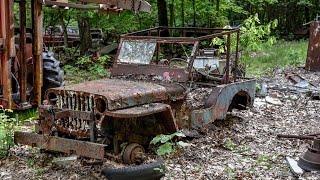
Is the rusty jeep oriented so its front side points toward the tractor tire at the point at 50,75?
no

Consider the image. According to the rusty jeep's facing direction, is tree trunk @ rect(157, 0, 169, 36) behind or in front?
behind

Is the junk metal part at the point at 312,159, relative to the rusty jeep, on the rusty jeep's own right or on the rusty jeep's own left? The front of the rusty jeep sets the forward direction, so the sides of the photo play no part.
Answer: on the rusty jeep's own left

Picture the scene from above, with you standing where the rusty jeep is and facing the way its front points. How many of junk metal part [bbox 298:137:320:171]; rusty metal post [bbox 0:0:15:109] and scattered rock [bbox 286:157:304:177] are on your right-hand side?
1

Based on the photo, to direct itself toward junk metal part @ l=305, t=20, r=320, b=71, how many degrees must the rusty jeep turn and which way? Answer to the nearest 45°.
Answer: approximately 180°

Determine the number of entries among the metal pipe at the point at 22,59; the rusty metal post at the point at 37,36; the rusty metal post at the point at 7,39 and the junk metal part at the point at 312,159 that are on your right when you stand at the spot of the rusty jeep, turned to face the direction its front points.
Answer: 3

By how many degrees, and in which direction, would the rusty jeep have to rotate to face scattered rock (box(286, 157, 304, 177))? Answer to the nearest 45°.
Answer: approximately 135° to its left

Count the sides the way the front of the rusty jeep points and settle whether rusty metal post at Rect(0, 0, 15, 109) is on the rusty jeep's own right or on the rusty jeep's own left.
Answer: on the rusty jeep's own right

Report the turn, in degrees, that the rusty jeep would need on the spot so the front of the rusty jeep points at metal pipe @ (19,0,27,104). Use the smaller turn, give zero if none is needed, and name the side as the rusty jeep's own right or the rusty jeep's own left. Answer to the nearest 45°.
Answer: approximately 90° to the rusty jeep's own right

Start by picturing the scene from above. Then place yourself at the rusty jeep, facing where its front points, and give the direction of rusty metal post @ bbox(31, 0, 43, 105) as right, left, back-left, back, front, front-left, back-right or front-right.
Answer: right

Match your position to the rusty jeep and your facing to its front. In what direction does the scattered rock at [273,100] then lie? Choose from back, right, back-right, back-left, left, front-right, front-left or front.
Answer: back

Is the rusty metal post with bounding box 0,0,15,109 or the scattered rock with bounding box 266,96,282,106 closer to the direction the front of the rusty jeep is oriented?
the rusty metal post

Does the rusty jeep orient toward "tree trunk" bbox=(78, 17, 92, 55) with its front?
no

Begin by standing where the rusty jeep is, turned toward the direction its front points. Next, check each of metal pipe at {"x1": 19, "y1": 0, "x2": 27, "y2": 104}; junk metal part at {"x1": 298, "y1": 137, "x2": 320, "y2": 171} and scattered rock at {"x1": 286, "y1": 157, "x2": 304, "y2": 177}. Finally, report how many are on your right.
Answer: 1

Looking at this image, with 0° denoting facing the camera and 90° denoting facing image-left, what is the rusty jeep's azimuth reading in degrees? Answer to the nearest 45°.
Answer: approximately 45°
